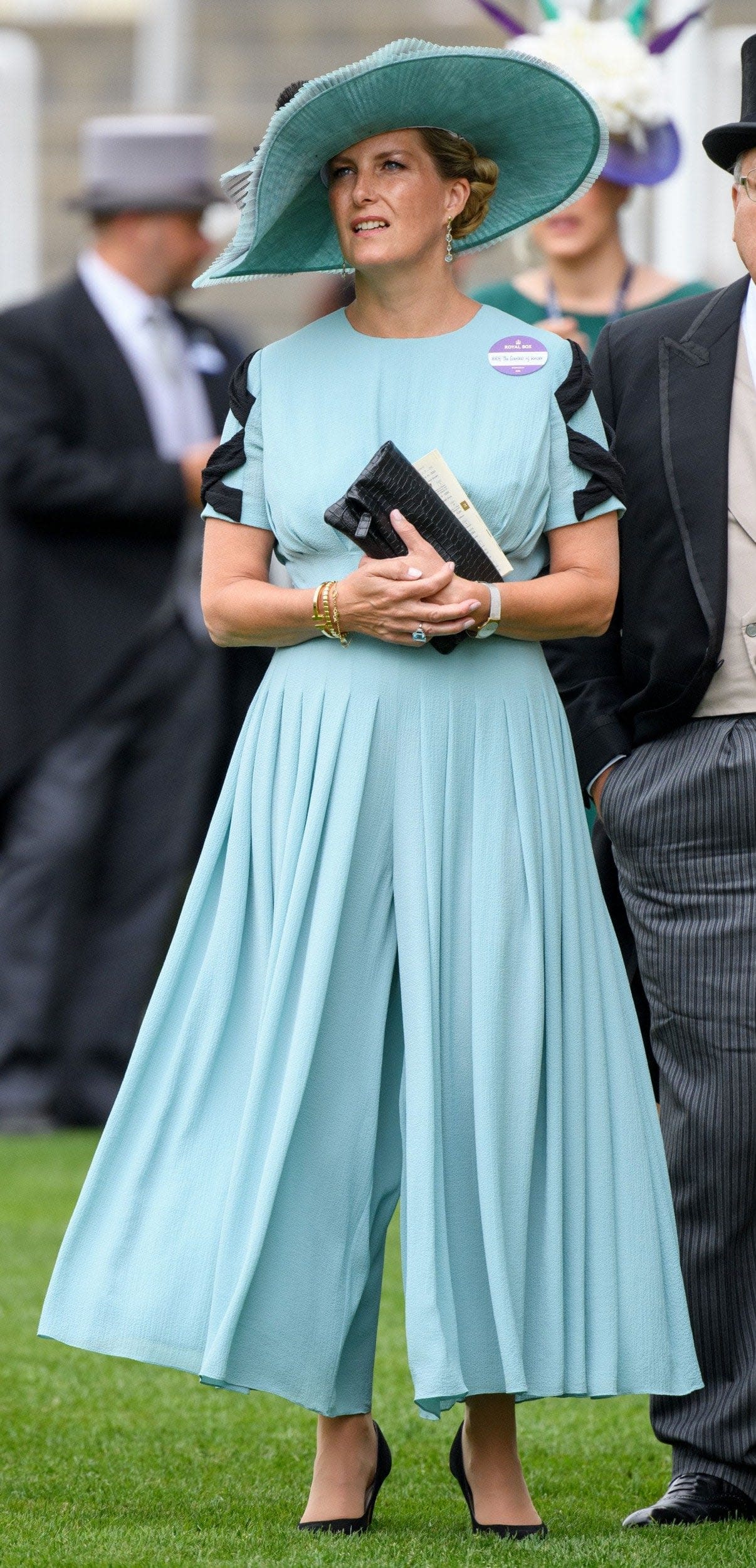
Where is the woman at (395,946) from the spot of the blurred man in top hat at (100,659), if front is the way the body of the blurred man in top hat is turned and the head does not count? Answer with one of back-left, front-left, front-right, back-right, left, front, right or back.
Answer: front-right

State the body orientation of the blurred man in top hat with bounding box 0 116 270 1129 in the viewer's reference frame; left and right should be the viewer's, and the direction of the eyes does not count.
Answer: facing the viewer and to the right of the viewer

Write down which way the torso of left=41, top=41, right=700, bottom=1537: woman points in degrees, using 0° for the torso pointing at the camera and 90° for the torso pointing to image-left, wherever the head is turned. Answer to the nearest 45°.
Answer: approximately 0°

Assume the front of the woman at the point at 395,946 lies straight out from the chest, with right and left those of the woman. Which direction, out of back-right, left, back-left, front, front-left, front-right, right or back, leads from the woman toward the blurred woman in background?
back

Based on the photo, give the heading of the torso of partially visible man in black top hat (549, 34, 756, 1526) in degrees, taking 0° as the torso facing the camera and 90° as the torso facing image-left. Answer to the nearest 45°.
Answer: approximately 0°

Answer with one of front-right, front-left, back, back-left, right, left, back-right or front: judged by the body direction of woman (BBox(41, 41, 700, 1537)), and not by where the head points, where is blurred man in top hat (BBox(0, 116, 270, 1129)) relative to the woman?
back
